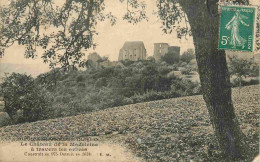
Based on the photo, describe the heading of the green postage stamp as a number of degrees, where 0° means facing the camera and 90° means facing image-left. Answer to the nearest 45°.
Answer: approximately 0°
